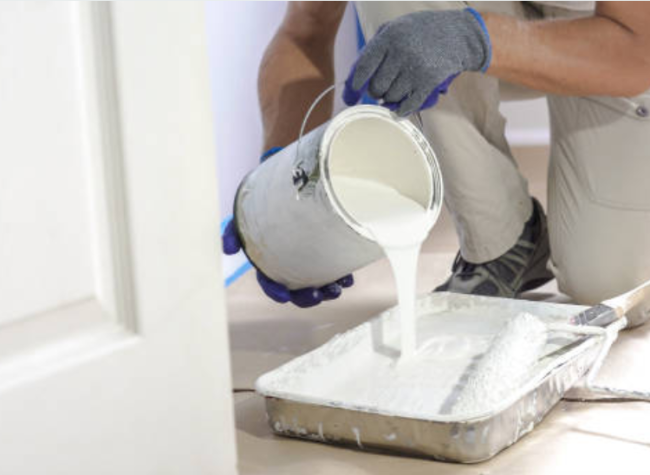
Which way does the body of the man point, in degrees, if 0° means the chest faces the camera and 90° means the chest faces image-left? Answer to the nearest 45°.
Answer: approximately 45°

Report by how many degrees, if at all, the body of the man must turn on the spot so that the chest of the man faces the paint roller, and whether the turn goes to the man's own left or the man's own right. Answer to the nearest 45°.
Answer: approximately 45° to the man's own left
